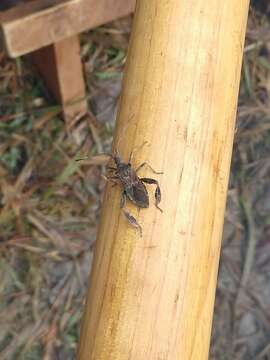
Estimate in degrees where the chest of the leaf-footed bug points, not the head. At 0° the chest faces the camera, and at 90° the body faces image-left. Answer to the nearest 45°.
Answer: approximately 135°

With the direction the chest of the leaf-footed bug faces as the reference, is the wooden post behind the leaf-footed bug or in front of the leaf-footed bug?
in front
